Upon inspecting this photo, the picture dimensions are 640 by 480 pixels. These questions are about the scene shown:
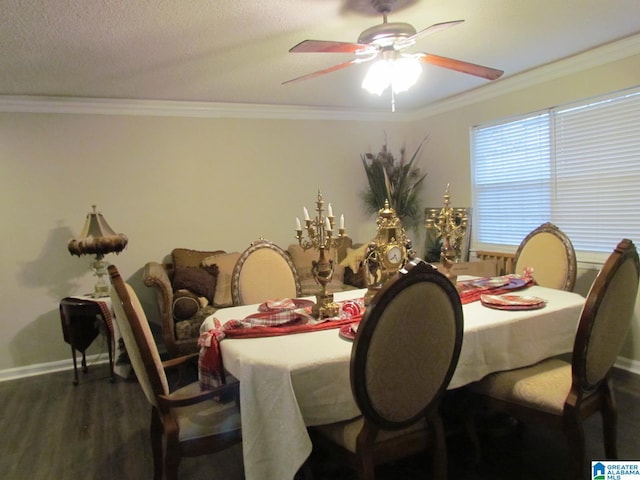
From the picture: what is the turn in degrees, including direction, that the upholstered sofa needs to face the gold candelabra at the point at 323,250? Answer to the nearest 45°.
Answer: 0° — it already faces it

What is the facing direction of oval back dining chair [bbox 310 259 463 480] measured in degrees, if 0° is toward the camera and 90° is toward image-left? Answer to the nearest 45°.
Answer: approximately 135°

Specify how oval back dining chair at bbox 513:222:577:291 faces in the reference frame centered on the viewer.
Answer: facing the viewer and to the left of the viewer

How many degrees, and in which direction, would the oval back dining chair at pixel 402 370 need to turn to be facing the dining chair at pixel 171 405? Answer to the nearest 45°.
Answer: approximately 45° to its left

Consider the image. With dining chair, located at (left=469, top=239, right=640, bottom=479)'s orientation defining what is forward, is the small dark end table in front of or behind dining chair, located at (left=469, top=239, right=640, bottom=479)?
in front

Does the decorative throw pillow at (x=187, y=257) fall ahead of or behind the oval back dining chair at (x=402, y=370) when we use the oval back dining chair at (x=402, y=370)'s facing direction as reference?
ahead

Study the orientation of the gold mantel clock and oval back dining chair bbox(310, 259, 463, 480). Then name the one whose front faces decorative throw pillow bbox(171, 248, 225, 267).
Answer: the oval back dining chair

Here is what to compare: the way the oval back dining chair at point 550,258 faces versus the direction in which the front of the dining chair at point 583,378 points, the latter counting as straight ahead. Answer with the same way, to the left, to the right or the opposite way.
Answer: to the left

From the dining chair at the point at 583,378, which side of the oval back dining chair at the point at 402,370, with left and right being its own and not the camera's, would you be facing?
right

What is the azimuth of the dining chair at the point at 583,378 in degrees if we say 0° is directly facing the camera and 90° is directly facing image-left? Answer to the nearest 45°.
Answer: approximately 135°

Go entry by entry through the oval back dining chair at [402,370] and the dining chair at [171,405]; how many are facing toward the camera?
0

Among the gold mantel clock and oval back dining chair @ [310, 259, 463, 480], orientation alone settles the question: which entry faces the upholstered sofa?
the oval back dining chair

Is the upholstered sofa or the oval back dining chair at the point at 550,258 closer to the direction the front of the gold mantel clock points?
the oval back dining chair

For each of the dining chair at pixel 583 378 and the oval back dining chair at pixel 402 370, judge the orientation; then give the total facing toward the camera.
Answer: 0

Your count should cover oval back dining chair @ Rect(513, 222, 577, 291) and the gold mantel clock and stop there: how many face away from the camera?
0

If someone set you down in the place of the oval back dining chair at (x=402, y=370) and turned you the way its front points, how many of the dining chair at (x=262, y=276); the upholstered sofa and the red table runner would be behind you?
0

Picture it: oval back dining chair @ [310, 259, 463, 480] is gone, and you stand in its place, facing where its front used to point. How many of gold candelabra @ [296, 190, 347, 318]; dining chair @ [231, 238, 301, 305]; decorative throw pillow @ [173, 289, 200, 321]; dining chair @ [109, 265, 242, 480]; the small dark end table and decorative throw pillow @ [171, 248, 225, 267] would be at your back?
0

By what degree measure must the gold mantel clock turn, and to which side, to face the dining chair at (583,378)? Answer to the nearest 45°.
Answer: approximately 45° to its left

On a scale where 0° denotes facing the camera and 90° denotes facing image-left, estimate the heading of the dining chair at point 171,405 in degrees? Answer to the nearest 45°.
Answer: approximately 225°

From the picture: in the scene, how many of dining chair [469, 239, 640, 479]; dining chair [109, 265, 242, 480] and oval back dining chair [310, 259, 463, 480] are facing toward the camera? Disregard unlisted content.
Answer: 0

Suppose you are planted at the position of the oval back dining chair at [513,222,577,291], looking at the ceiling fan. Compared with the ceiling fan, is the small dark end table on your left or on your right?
right

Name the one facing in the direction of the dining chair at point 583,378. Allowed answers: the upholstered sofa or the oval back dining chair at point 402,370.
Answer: the upholstered sofa
